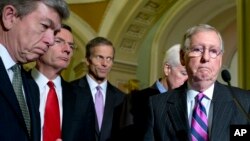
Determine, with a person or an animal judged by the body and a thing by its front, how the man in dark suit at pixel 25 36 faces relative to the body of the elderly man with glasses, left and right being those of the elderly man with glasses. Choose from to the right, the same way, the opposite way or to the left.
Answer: to the left

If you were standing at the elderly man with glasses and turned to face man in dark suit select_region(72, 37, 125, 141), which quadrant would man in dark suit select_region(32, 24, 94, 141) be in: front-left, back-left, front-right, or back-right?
front-left

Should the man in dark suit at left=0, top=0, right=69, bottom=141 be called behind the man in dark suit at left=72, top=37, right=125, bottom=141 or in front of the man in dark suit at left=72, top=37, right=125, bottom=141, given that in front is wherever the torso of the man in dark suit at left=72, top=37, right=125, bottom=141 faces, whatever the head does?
in front

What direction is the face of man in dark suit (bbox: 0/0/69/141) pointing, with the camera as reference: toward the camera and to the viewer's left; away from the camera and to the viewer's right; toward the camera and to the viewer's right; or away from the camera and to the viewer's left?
toward the camera and to the viewer's right

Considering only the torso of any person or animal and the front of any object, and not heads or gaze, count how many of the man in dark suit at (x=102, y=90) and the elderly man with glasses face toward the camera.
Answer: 2

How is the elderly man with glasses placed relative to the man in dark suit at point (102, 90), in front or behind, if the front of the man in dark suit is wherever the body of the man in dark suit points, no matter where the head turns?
in front

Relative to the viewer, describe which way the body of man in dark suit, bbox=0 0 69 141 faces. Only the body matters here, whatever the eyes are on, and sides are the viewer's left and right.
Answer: facing the viewer and to the right of the viewer

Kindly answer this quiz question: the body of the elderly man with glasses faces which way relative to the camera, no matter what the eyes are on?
toward the camera

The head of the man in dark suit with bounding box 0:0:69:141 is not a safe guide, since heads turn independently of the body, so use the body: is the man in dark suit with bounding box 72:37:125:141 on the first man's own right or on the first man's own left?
on the first man's own left

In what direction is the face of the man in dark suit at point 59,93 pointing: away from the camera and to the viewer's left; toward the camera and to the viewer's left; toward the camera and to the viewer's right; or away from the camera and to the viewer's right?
toward the camera and to the viewer's right

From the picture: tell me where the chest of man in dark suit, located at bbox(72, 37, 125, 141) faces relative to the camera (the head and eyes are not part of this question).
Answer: toward the camera

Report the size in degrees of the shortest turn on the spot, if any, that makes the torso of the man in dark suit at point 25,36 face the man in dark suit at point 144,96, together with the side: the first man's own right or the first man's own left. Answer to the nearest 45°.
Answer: approximately 90° to the first man's own left
